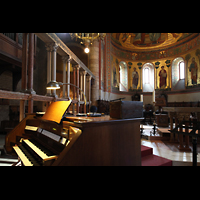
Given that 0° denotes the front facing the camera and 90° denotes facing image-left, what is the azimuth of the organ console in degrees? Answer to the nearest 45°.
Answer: approximately 45°

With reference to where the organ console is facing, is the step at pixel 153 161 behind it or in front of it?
behind

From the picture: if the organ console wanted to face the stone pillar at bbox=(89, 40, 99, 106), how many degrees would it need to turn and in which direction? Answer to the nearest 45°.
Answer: approximately 135° to its right

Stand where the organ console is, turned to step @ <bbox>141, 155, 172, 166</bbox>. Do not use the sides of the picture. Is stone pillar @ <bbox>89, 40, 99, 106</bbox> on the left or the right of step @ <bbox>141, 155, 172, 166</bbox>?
left
